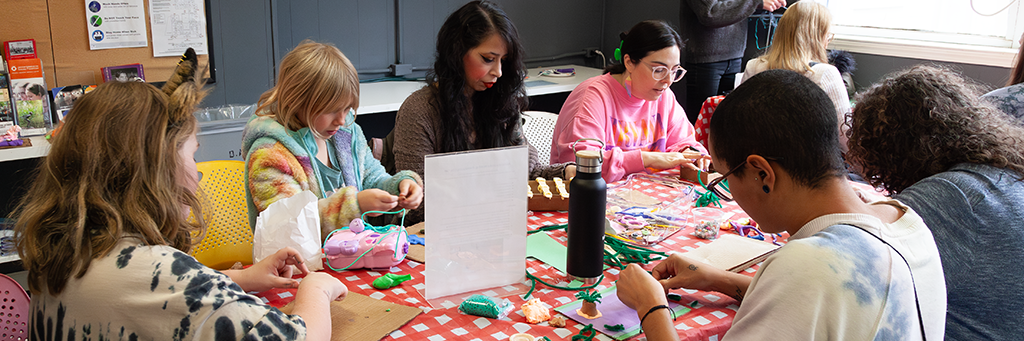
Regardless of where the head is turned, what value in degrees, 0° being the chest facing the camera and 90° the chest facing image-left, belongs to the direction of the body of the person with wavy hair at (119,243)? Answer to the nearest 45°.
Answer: approximately 225°

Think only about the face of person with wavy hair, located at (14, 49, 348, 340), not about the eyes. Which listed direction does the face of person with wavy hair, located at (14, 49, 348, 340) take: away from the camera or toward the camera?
away from the camera

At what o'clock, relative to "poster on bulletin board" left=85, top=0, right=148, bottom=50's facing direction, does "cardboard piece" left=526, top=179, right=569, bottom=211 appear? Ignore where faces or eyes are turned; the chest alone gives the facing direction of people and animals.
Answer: The cardboard piece is roughly at 11 o'clock from the poster on bulletin board.

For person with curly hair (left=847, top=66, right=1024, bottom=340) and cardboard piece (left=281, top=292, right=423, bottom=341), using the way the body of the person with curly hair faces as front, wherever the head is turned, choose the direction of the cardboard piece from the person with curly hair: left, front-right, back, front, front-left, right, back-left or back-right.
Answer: left

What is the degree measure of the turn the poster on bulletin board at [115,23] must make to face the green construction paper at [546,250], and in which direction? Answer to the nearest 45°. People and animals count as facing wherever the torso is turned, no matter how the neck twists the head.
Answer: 0° — it already faces it

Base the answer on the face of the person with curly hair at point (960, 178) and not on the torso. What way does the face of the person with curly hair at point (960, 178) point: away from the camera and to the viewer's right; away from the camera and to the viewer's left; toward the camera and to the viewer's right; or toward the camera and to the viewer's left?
away from the camera and to the viewer's left
